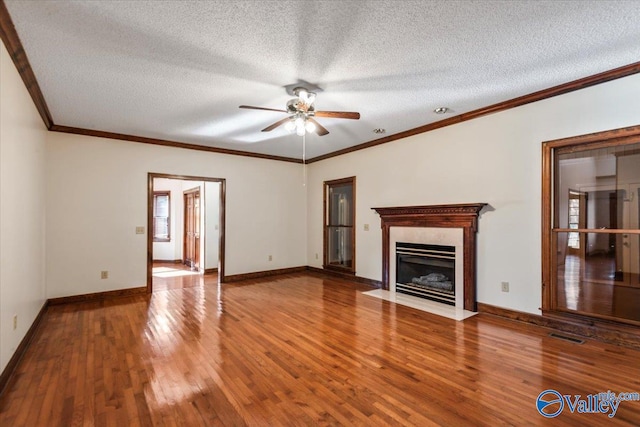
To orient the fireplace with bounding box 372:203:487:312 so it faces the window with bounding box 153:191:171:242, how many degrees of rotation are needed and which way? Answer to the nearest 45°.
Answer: approximately 45° to its right

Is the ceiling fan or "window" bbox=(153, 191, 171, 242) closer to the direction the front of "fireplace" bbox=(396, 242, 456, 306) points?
the ceiling fan

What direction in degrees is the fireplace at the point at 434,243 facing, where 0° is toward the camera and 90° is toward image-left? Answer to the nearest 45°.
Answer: approximately 45°

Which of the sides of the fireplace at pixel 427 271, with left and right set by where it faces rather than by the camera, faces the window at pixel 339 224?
right

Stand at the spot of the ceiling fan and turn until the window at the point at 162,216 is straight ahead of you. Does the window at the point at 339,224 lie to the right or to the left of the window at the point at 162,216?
right

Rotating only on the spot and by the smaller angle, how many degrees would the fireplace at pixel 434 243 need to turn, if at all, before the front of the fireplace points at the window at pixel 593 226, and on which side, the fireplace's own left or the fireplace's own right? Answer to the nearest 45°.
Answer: approximately 90° to the fireplace's own left

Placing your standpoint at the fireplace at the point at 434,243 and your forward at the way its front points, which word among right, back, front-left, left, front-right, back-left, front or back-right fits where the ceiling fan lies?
front

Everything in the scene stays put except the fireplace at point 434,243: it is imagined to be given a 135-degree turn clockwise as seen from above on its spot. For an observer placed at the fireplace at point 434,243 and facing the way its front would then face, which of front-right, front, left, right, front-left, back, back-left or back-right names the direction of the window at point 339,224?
front-left

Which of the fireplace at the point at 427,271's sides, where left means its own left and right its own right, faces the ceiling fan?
front
